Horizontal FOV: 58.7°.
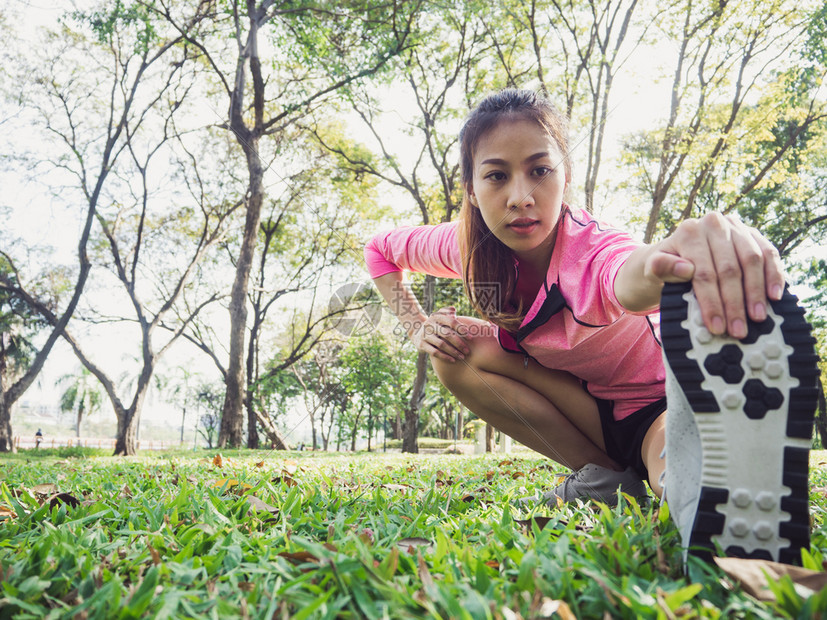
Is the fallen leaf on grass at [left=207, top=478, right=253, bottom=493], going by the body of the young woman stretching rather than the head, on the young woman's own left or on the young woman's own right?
on the young woman's own right

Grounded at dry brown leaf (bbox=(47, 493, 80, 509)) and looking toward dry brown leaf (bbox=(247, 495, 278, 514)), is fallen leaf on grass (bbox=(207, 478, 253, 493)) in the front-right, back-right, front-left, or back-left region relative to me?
front-left

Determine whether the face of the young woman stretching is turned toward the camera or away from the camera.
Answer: toward the camera

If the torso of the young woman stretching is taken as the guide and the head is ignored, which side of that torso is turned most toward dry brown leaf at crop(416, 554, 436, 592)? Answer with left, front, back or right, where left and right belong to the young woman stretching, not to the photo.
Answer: front

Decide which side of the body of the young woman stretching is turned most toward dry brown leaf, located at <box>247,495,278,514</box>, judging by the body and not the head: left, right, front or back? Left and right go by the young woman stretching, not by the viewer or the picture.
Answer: right

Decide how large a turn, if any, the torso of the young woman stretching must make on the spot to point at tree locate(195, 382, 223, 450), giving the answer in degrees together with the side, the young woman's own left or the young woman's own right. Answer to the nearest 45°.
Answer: approximately 135° to the young woman's own right

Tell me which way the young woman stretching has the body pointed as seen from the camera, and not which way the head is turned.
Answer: toward the camera

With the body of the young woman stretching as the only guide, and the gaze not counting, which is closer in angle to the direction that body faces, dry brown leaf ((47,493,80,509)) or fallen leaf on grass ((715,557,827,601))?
the fallen leaf on grass

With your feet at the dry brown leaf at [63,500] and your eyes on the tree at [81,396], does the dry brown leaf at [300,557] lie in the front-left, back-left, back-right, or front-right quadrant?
back-right

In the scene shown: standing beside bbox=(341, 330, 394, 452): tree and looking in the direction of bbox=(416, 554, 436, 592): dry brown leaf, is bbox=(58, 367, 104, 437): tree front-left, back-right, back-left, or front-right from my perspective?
back-right

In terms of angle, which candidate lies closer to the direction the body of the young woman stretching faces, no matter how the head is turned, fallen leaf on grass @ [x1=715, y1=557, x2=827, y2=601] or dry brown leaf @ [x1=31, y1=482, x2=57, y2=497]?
the fallen leaf on grass

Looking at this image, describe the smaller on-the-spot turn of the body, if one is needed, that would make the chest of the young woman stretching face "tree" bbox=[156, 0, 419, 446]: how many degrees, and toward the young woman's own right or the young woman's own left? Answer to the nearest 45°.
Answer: approximately 135° to the young woman's own right

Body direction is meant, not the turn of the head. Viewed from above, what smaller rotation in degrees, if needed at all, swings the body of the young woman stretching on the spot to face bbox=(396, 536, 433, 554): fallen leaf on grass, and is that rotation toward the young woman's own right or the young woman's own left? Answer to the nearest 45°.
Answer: approximately 45° to the young woman's own right
